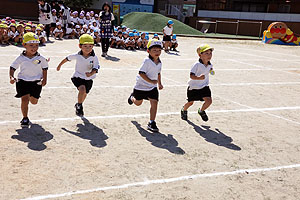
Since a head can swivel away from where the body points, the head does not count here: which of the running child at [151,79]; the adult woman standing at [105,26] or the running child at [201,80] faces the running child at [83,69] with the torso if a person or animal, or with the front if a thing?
the adult woman standing

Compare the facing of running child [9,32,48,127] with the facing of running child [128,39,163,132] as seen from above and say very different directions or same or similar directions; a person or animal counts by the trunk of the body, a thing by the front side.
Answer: same or similar directions

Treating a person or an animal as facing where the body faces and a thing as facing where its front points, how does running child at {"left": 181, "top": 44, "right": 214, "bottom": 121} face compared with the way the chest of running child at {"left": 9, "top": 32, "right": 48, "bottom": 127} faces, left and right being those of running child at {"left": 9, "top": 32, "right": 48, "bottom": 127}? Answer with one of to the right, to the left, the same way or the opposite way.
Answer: the same way

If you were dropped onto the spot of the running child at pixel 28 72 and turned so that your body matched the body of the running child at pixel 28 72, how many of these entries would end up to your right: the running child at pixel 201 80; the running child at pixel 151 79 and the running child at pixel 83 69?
0

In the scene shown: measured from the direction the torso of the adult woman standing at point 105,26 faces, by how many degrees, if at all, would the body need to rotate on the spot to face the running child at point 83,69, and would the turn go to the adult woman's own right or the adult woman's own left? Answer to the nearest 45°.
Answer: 0° — they already face them

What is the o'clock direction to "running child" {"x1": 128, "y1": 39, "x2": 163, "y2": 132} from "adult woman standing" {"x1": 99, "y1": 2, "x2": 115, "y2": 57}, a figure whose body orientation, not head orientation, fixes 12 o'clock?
The running child is roughly at 12 o'clock from the adult woman standing.

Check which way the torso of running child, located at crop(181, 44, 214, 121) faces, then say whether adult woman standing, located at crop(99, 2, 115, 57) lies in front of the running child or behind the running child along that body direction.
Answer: behind

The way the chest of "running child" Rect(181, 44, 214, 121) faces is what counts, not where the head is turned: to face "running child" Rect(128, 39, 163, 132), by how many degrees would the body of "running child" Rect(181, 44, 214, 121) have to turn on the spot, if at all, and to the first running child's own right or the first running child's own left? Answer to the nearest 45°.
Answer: approximately 90° to the first running child's own right

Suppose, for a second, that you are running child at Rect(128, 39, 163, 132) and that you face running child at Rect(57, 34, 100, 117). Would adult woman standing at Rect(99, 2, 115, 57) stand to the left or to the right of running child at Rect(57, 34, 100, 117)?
right

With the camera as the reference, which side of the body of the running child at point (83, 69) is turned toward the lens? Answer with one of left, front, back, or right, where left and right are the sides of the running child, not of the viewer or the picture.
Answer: front

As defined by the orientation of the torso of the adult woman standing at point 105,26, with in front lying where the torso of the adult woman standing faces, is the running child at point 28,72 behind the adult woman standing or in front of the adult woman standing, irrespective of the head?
in front

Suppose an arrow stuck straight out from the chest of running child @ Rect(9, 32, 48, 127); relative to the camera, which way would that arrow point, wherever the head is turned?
toward the camera
